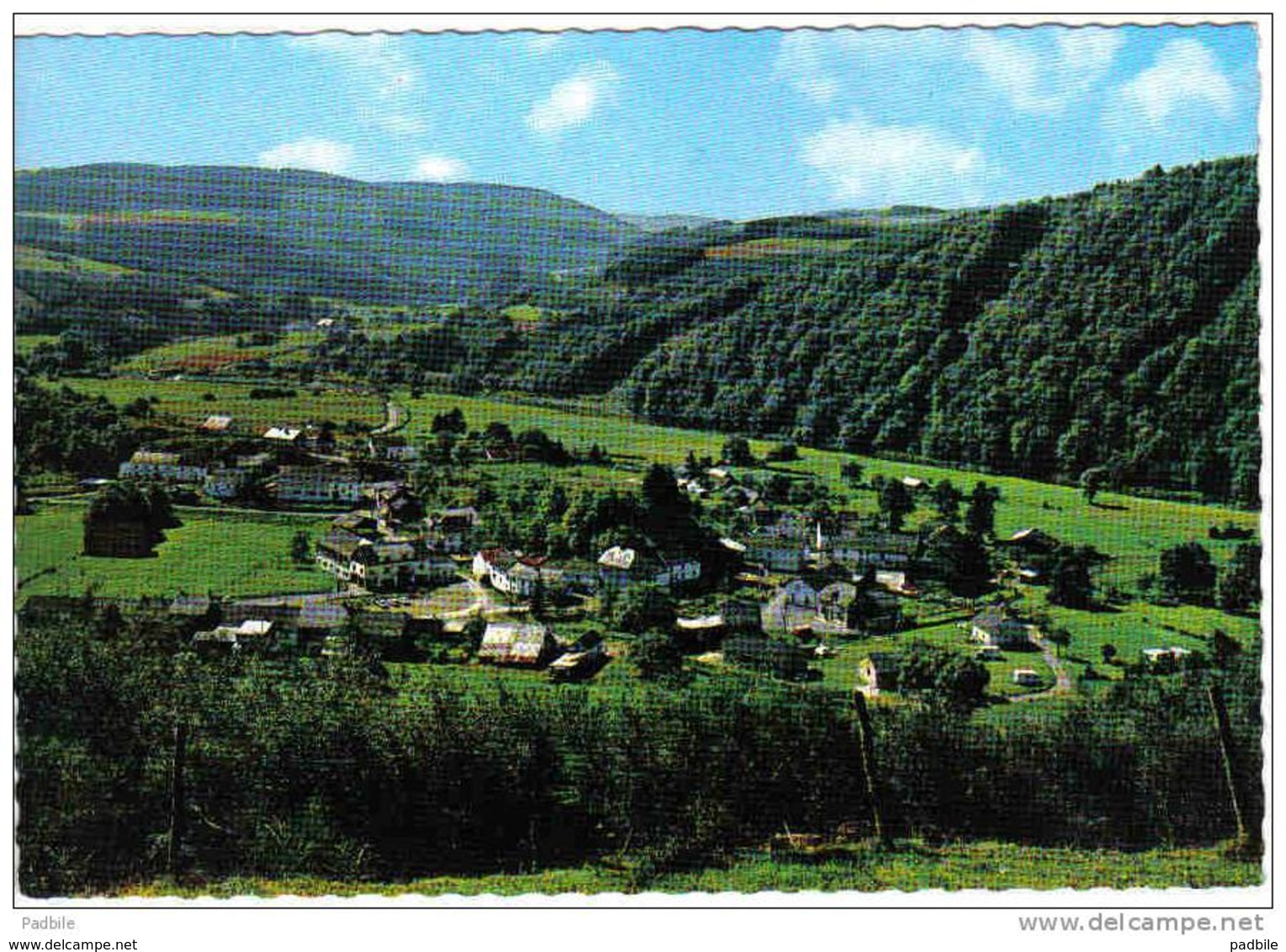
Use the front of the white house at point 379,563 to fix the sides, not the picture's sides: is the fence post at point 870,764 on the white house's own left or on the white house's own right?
on the white house's own left

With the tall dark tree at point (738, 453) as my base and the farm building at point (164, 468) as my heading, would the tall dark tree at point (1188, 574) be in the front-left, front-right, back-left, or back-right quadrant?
back-left

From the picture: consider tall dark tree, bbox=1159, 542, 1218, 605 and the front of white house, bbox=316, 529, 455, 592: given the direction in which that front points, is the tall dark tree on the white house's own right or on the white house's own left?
on the white house's own left

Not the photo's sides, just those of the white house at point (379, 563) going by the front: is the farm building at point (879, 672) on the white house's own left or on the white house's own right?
on the white house's own left

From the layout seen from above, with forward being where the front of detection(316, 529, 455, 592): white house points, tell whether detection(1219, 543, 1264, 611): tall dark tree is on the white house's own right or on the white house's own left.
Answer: on the white house's own left
